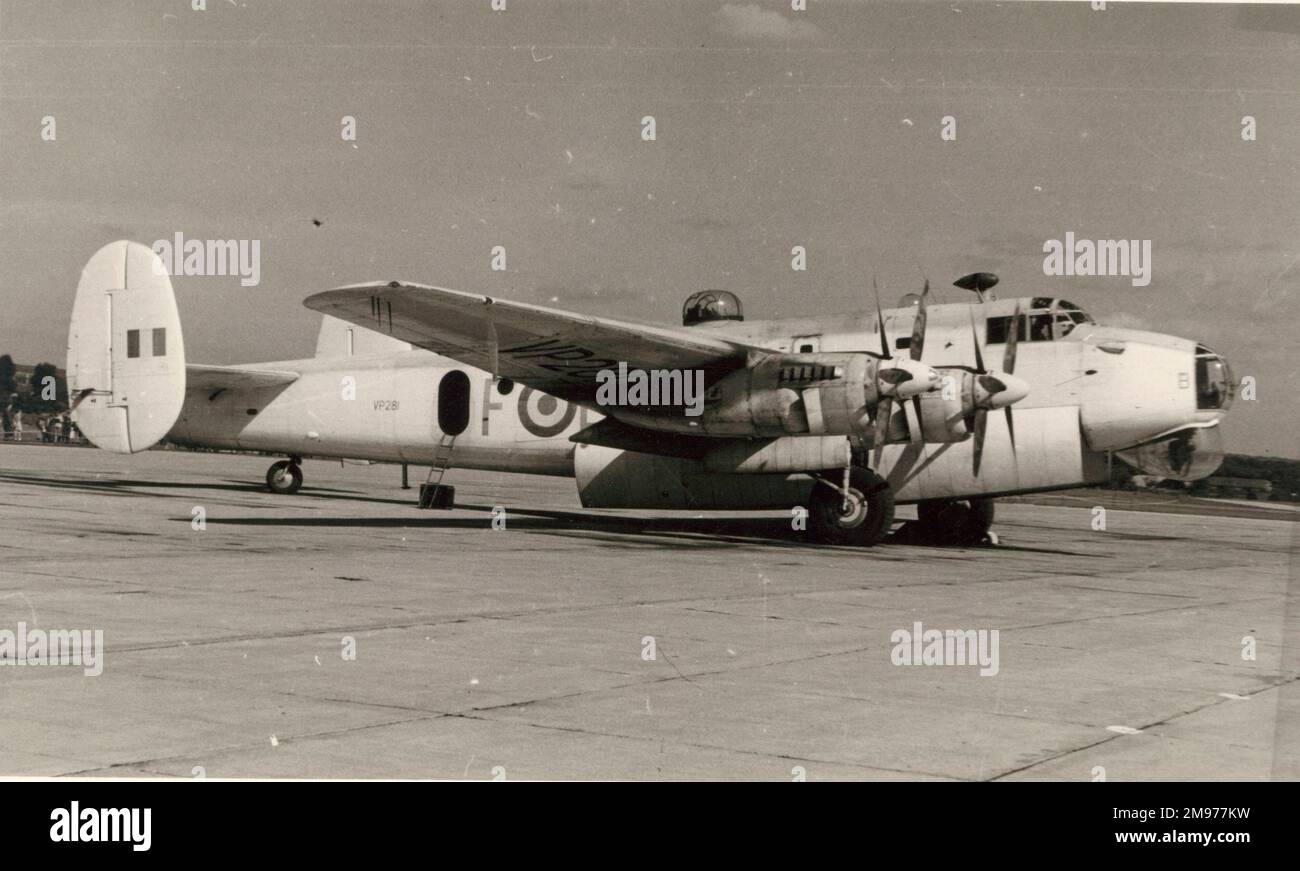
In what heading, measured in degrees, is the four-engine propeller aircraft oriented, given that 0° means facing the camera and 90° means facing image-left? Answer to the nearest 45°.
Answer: approximately 315°
